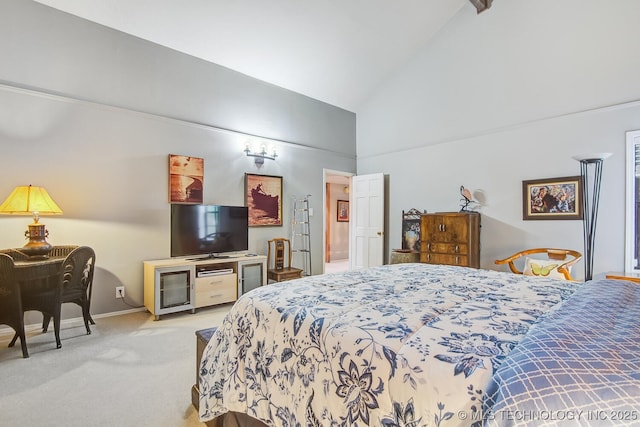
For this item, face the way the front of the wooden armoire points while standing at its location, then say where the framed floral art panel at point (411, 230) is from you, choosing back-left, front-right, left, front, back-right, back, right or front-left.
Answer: right

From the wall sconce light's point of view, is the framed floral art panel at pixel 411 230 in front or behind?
in front

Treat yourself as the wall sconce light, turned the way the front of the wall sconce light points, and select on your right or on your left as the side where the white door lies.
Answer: on your left

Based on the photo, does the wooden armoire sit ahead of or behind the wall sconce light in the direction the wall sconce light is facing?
ahead

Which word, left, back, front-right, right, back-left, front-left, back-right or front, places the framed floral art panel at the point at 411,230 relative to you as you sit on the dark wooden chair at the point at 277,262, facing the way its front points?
front-left

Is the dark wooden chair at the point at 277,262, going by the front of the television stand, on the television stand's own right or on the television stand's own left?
on the television stand's own left

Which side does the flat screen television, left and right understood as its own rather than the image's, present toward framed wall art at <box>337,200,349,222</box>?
left

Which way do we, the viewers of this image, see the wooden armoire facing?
facing the viewer and to the left of the viewer

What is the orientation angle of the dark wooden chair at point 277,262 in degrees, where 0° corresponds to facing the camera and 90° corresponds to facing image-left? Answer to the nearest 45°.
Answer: approximately 315°

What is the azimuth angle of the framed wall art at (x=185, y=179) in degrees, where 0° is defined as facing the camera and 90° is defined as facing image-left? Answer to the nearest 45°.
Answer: approximately 315°

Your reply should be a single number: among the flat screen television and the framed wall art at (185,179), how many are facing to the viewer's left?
0

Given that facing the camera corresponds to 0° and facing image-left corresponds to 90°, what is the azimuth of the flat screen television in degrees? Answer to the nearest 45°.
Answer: approximately 315°
